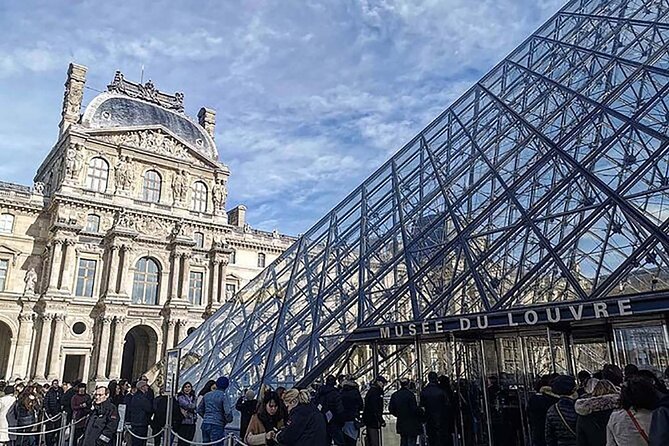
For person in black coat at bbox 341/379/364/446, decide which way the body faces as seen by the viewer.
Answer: away from the camera

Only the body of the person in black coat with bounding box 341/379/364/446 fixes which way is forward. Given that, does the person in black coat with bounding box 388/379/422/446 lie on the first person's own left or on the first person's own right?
on the first person's own right

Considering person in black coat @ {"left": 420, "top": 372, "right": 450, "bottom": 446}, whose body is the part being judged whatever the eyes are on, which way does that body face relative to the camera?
away from the camera

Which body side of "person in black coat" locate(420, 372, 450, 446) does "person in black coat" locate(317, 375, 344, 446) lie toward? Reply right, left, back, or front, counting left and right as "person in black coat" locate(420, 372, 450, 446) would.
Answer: left

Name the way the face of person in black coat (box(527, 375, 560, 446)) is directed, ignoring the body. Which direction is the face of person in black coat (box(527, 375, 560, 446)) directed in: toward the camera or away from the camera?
away from the camera

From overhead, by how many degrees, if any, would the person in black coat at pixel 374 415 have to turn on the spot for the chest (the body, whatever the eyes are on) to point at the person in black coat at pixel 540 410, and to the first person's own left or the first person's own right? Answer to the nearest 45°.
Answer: approximately 45° to the first person's own right

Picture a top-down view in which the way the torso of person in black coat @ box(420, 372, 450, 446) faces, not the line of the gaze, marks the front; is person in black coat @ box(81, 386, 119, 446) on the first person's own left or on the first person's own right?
on the first person's own left

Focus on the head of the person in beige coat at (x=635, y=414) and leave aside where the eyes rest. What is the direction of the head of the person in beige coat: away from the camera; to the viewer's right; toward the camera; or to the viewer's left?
away from the camera
